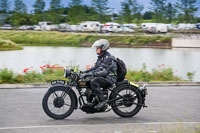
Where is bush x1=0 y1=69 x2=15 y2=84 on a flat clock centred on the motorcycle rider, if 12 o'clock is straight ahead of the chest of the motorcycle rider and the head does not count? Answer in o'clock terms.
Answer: The bush is roughly at 2 o'clock from the motorcycle rider.

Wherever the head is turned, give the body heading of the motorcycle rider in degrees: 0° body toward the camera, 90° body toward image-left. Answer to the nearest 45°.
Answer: approximately 90°

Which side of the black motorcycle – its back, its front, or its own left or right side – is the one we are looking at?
left

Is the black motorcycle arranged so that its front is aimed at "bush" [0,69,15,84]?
no

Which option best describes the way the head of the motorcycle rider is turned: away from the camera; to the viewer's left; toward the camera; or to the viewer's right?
to the viewer's left
